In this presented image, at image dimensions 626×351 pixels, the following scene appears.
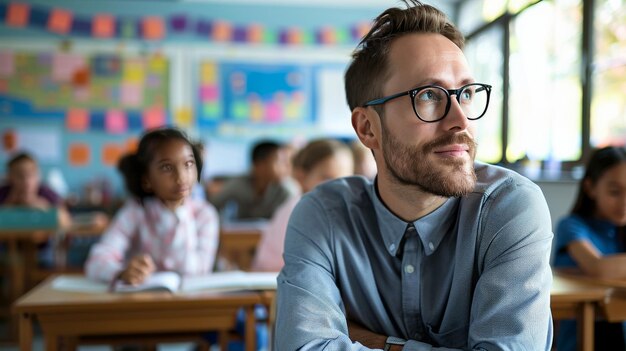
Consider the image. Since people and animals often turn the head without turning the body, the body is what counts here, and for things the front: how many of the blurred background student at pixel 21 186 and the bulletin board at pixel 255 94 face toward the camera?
2

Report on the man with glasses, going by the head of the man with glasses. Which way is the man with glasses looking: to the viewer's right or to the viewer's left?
to the viewer's right

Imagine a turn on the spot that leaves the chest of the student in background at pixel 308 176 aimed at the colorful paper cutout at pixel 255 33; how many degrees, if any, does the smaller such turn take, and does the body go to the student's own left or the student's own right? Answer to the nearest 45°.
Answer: approximately 135° to the student's own left

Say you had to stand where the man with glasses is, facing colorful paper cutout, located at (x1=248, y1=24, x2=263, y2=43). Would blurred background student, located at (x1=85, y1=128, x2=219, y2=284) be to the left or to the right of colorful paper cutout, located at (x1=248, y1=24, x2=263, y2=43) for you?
left

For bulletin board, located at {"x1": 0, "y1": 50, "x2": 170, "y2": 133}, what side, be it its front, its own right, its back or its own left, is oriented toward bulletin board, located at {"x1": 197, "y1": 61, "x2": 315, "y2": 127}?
left

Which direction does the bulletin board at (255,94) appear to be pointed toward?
toward the camera

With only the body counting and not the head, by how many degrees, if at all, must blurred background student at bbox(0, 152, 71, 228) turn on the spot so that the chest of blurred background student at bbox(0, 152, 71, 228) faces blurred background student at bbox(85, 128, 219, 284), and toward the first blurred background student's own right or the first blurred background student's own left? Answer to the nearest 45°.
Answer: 0° — they already face them

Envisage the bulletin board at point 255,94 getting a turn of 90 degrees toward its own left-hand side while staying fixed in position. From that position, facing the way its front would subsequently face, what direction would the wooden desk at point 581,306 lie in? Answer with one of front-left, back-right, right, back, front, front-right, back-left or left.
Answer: right

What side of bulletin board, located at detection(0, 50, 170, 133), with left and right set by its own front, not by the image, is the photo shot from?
front

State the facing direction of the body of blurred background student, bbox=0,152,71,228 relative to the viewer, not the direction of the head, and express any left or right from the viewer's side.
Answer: facing the viewer

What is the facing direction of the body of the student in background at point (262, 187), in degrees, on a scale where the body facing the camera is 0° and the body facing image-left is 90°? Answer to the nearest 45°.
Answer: approximately 315°

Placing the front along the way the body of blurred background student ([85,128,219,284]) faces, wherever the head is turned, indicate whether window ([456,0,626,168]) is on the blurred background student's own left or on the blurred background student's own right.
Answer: on the blurred background student's own left

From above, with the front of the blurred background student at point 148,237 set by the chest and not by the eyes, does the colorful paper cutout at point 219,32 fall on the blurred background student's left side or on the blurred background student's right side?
on the blurred background student's left side
